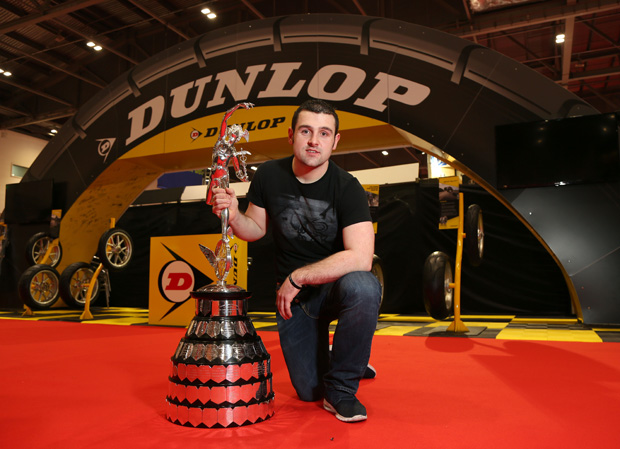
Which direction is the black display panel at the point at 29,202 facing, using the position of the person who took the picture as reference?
facing the viewer

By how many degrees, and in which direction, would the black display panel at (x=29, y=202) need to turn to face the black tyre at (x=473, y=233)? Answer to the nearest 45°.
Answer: approximately 45° to its left

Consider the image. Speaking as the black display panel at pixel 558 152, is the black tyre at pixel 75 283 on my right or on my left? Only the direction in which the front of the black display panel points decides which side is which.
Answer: on my right

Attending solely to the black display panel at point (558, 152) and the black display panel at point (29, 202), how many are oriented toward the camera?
2

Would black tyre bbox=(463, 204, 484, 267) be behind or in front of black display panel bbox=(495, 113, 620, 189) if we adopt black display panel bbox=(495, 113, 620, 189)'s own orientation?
in front

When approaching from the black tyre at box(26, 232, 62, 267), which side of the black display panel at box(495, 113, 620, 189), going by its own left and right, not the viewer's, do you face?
right

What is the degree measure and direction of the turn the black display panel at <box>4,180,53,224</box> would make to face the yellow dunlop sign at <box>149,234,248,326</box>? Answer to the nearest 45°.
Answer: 0° — it already faces it

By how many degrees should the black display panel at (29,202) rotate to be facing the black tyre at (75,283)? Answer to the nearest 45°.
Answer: approximately 45° to its left

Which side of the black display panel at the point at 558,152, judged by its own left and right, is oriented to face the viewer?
front

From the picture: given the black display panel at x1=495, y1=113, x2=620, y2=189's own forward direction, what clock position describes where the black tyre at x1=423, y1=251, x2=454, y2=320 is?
The black tyre is roughly at 3 o'clock from the black display panel.
